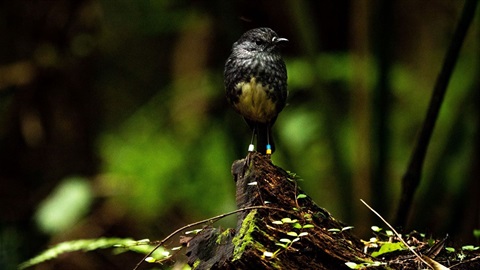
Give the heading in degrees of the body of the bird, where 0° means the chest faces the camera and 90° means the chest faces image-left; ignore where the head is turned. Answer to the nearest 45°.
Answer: approximately 0°

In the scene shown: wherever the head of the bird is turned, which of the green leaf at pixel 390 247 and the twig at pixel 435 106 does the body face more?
the green leaf

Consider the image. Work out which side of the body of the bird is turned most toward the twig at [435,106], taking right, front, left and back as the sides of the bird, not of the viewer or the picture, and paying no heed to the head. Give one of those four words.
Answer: left
